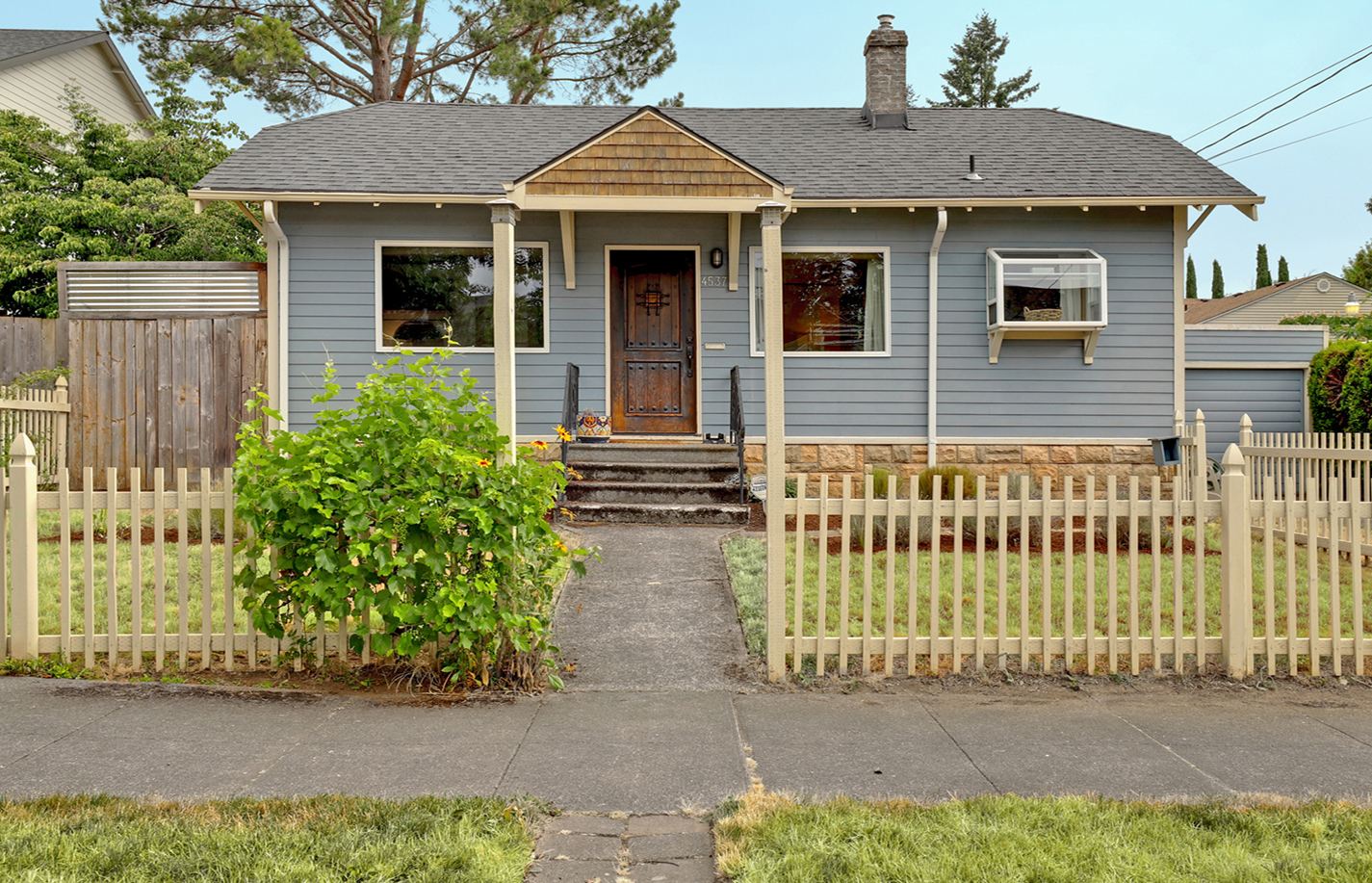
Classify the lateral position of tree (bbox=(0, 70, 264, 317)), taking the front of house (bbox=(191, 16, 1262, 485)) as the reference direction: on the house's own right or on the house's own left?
on the house's own right

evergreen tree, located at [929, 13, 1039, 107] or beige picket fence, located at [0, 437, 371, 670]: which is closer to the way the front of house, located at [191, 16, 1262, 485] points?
the beige picket fence

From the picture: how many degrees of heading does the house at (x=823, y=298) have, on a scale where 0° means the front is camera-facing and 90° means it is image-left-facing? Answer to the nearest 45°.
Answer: approximately 0°

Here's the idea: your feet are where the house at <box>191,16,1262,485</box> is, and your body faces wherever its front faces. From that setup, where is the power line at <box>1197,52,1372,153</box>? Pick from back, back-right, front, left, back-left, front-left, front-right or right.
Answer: back-left

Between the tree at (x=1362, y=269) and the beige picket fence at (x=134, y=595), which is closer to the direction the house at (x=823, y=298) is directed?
the beige picket fence

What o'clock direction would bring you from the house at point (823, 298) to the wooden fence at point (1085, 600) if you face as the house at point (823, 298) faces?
The wooden fence is roughly at 12 o'clock from the house.

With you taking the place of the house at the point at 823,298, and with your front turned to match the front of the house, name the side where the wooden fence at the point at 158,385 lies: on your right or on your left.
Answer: on your right
